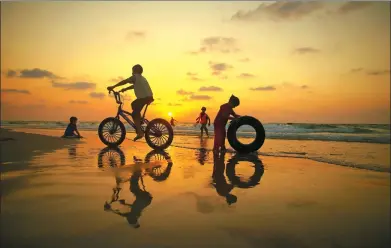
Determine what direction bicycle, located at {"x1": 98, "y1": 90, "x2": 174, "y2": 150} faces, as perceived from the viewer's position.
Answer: facing to the left of the viewer

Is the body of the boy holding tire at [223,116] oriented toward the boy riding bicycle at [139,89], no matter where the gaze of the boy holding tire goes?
no

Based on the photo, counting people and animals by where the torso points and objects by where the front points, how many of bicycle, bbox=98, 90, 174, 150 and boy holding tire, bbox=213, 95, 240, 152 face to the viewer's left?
1

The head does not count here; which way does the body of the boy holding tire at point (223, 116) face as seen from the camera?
to the viewer's right

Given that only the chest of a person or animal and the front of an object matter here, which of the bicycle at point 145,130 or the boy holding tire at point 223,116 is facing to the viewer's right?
the boy holding tire

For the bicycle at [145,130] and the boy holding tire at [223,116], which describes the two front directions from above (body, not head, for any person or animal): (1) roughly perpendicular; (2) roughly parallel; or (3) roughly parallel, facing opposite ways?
roughly parallel, facing opposite ways

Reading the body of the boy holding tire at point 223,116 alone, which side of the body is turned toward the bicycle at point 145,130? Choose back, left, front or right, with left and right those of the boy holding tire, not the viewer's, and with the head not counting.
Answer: back

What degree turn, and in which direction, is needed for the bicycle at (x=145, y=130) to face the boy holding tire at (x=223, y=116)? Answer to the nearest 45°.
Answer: approximately 135° to its left
